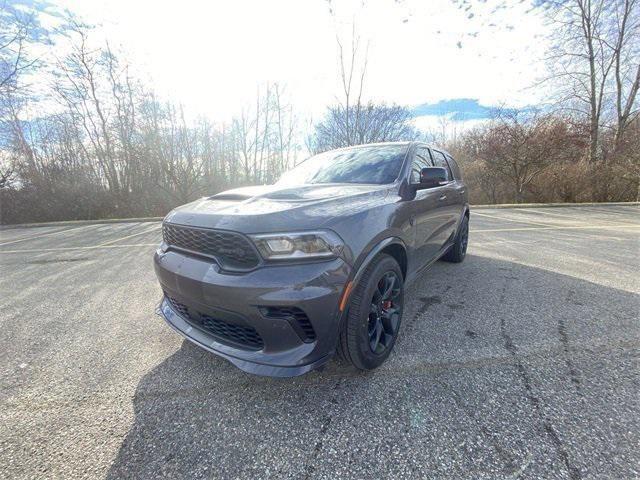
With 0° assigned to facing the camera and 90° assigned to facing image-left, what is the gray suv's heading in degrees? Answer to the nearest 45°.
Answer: approximately 45°

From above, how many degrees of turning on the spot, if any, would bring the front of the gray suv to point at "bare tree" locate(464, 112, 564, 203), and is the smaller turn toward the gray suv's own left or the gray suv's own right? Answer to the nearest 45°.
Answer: approximately 180°
